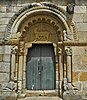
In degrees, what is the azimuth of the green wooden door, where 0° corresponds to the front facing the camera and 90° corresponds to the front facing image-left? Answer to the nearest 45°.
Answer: approximately 0°
